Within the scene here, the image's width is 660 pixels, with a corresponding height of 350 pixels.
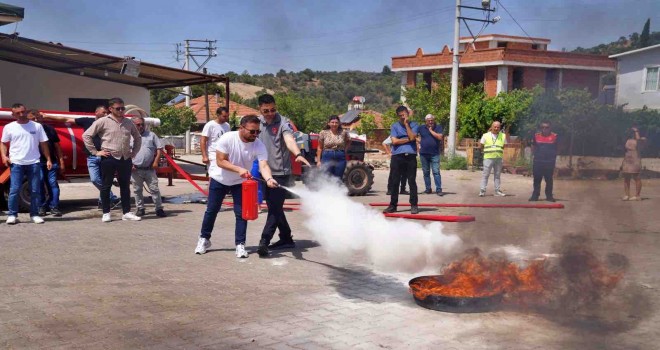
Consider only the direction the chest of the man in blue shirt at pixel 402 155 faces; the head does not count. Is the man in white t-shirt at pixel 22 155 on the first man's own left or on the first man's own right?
on the first man's own right

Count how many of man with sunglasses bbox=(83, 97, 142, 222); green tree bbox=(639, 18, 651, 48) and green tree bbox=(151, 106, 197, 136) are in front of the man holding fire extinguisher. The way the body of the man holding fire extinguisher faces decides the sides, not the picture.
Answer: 0

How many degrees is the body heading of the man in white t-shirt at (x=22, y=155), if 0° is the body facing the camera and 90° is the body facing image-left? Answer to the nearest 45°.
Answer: approximately 0°

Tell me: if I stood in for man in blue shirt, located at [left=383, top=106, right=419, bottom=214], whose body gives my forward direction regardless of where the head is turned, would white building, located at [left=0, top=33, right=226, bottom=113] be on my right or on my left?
on my right

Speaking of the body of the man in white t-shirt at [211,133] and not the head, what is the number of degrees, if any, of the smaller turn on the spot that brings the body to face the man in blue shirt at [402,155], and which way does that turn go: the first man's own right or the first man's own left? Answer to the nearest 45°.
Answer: approximately 45° to the first man's own left

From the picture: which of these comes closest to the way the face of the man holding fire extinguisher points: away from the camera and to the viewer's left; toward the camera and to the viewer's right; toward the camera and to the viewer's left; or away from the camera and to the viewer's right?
toward the camera and to the viewer's right
